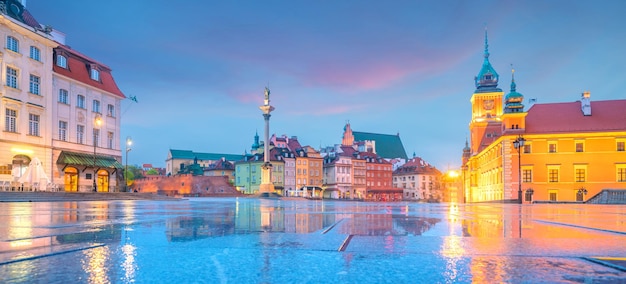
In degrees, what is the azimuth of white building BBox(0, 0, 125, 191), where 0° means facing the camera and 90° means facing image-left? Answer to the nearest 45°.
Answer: approximately 315°
